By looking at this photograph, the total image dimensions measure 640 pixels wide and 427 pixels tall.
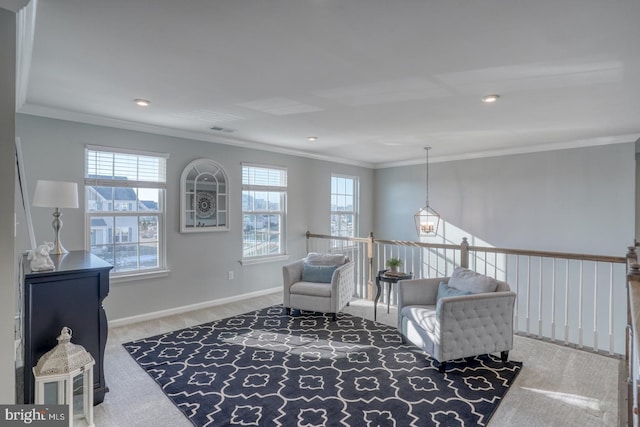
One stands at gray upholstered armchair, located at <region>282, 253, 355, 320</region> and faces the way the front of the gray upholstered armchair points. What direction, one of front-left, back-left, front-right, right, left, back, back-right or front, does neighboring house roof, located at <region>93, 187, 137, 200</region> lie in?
back-right

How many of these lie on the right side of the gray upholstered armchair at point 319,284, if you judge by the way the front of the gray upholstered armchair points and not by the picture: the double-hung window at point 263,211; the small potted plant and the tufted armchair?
1

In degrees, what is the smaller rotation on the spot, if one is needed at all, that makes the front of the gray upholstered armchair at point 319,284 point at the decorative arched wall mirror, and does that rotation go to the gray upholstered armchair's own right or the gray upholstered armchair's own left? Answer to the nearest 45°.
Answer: approximately 45° to the gray upholstered armchair's own right

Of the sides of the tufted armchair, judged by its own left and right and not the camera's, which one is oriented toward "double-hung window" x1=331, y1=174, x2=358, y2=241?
right

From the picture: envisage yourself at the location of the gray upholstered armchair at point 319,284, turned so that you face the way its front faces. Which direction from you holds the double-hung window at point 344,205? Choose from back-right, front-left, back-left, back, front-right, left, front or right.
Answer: back-right

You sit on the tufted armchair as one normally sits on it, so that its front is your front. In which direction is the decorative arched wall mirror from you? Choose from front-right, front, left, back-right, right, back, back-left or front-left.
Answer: front-right

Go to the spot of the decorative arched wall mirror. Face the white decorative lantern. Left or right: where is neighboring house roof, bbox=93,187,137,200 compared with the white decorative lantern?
right

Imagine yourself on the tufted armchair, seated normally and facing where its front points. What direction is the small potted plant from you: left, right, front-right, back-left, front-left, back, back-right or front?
right

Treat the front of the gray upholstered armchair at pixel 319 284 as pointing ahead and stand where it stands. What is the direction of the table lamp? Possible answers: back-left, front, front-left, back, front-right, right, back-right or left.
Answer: front

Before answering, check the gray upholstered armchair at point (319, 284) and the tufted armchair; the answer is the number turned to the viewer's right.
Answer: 0

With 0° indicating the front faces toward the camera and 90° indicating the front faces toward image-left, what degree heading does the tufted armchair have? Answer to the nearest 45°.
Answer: approximately 45°

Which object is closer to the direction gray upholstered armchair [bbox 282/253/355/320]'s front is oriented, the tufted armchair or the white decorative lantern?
the white decorative lantern
